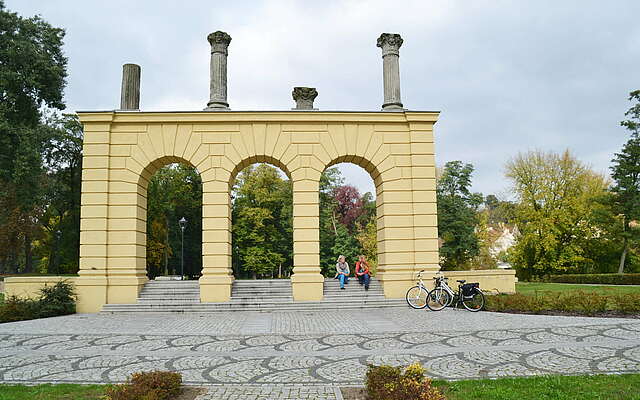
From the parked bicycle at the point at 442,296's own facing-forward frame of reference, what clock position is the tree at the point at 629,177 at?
The tree is roughly at 4 o'clock from the parked bicycle.

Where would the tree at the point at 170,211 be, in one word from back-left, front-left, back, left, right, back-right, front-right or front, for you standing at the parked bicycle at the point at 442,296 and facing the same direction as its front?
front-right

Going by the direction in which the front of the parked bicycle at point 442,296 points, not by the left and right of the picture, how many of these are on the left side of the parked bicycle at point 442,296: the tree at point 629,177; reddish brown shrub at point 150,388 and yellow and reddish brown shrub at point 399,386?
2

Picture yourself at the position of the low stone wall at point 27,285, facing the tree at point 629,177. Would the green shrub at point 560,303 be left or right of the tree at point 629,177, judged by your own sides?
right

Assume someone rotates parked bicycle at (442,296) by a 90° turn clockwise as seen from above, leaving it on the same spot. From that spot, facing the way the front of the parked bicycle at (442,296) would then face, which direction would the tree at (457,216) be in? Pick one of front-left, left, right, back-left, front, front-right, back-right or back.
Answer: front

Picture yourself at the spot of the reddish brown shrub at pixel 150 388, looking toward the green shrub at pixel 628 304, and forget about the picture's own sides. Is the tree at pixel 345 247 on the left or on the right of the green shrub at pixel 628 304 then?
left

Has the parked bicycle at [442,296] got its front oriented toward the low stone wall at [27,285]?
yes

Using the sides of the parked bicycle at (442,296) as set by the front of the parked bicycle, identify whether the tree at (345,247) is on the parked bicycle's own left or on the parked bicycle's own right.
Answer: on the parked bicycle's own right

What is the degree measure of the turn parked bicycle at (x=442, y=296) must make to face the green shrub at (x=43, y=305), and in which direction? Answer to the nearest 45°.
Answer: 0° — it already faces it

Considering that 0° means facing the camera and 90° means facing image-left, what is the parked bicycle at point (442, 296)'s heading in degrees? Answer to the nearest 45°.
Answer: approximately 90°
